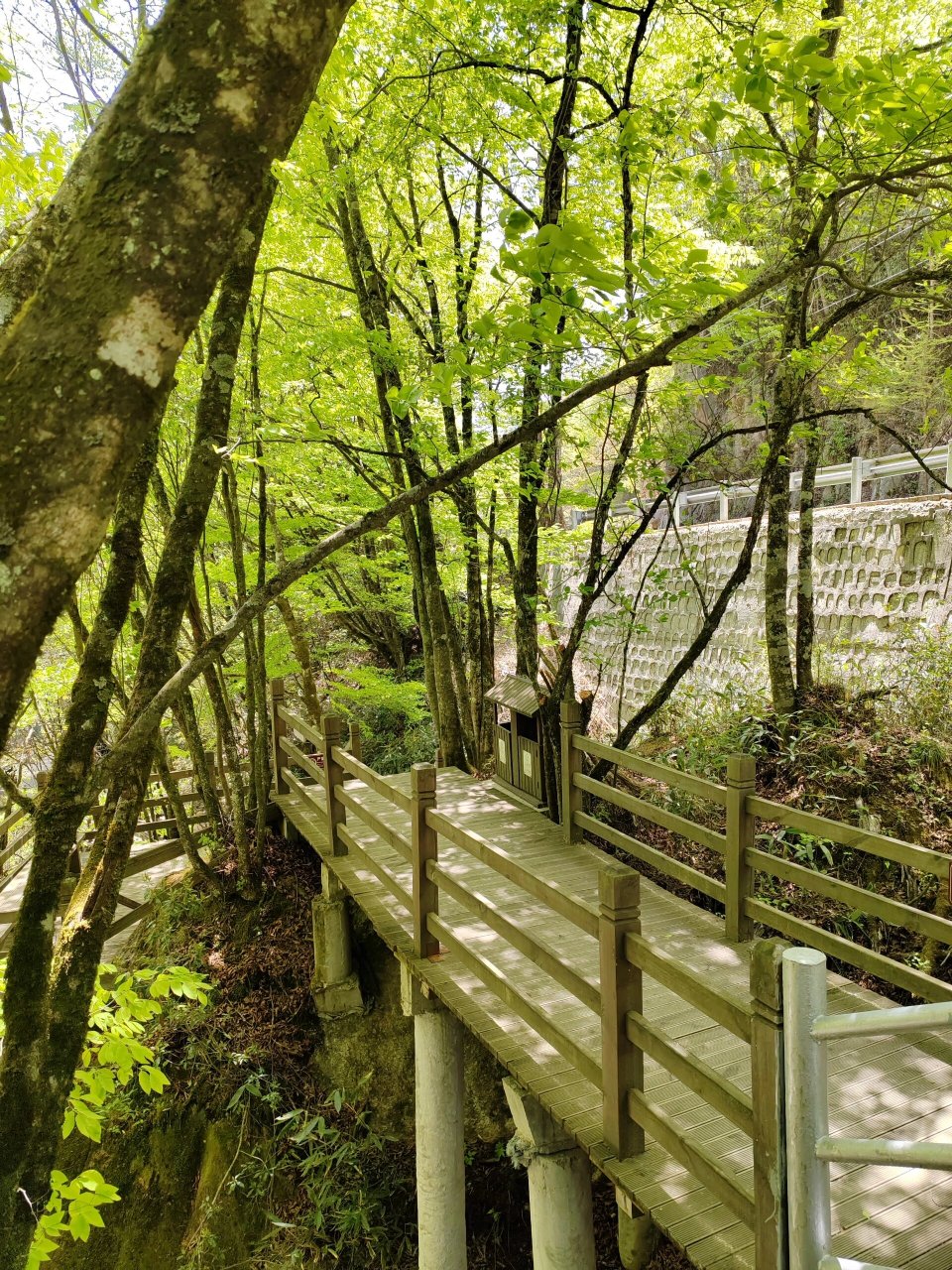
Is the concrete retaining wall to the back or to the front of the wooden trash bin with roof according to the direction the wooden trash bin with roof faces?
to the back

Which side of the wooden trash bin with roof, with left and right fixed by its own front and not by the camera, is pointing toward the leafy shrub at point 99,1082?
front

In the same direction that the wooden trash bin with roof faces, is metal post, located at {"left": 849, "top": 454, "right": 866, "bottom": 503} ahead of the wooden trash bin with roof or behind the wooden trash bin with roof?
behind

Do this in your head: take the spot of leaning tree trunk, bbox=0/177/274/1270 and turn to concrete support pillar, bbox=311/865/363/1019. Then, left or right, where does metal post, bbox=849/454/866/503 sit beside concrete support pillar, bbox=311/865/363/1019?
right

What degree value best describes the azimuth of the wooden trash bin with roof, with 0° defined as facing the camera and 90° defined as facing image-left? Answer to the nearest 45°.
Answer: approximately 45°

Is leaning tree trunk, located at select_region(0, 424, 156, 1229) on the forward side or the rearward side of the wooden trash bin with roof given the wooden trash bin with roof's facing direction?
on the forward side

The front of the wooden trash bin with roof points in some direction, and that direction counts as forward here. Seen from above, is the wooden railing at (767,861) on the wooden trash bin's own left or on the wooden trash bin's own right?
on the wooden trash bin's own left

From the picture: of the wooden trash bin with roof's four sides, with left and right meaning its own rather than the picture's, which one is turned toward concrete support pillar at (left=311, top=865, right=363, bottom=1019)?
front
